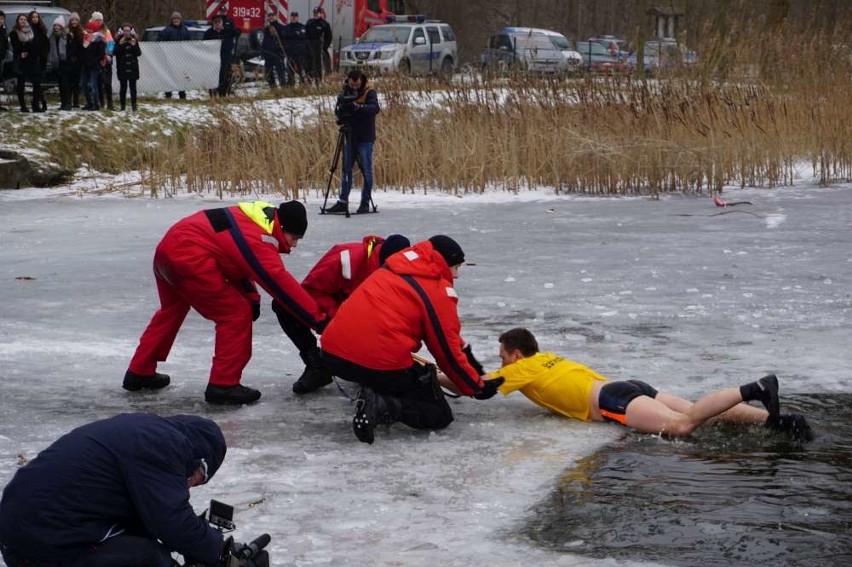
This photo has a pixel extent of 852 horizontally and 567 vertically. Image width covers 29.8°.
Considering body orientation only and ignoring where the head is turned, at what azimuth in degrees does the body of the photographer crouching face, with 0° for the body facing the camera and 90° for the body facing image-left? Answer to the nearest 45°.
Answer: approximately 270°

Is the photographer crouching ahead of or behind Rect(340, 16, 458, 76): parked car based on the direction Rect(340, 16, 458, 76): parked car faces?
ahead

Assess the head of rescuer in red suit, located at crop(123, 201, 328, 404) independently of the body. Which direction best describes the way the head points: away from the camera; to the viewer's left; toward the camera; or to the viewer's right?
to the viewer's right

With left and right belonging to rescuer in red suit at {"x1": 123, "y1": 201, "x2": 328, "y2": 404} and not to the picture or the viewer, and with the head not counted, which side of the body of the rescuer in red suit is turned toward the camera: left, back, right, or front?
right

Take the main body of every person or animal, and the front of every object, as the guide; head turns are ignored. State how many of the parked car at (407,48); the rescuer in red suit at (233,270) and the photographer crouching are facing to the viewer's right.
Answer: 2

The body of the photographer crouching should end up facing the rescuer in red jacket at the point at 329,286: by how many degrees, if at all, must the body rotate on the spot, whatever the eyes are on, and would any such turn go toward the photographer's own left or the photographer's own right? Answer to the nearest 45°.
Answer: approximately 90° to the photographer's own left

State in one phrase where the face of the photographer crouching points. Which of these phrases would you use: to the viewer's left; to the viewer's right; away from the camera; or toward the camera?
to the viewer's right

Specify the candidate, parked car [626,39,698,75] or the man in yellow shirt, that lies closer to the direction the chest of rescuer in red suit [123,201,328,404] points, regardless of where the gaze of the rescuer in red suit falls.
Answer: the man in yellow shirt
